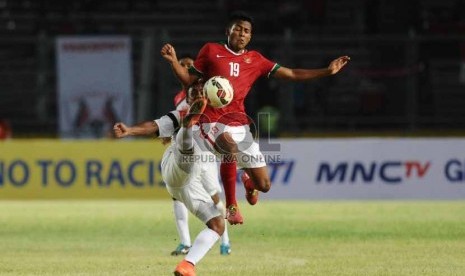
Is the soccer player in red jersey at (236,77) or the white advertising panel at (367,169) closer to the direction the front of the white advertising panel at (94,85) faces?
the soccer player in red jersey

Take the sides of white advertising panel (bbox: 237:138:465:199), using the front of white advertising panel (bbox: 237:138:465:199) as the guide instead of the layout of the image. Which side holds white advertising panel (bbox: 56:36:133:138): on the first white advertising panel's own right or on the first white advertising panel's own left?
on the first white advertising panel's own right

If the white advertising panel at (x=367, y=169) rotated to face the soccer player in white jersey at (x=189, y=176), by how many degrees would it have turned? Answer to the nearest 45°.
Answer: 0° — it already faces them

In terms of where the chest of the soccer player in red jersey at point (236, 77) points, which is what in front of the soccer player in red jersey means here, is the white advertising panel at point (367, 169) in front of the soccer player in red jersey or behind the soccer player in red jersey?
behind

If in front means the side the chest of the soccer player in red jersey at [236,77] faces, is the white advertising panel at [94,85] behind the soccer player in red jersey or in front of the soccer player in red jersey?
behind

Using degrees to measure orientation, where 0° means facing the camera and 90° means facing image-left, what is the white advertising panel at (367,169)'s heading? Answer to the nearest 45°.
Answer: approximately 0°

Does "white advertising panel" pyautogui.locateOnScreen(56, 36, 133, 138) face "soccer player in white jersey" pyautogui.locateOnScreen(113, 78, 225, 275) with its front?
yes

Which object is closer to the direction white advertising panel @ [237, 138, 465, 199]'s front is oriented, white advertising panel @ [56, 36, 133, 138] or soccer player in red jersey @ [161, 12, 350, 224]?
the soccer player in red jersey

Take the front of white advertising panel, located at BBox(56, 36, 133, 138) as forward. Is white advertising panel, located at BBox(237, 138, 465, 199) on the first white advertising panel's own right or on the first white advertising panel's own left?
on the first white advertising panel's own left

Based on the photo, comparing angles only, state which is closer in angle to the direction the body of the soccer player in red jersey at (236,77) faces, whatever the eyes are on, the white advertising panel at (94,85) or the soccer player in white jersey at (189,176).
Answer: the soccer player in white jersey
